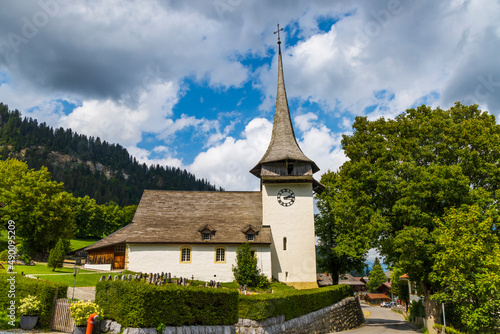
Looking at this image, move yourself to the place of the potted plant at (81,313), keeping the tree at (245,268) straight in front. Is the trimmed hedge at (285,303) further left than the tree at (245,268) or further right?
right

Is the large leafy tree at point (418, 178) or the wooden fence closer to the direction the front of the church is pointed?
the wooden fence

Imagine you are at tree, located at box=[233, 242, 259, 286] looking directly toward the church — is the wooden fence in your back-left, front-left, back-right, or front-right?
back-left
